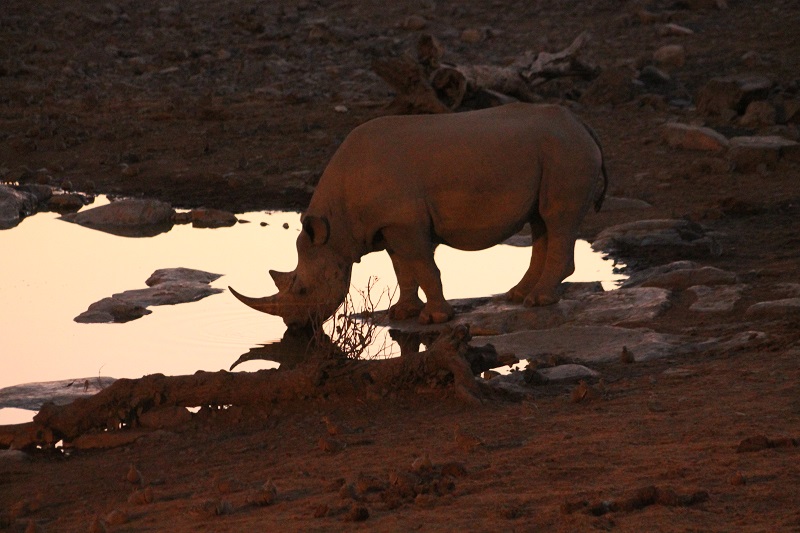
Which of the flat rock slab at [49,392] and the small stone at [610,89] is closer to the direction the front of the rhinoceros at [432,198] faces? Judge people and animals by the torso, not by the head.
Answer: the flat rock slab

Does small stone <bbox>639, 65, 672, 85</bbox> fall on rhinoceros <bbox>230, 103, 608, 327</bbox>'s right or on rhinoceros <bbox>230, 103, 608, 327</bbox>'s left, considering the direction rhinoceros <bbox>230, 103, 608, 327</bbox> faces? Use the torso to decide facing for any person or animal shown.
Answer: on its right

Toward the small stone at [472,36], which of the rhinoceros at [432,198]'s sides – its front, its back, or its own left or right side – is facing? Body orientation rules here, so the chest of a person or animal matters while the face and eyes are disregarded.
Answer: right

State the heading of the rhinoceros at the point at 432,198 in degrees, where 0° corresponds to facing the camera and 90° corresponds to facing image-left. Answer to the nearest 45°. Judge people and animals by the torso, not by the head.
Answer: approximately 90°

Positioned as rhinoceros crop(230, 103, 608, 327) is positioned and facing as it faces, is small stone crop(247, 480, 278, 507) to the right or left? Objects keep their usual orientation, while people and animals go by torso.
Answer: on its left

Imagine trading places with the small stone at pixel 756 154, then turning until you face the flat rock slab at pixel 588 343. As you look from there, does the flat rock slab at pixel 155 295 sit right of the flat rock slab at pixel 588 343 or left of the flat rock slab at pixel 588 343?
right

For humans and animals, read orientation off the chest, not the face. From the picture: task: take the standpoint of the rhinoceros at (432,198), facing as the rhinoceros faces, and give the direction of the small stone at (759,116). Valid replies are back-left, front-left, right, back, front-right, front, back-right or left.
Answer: back-right

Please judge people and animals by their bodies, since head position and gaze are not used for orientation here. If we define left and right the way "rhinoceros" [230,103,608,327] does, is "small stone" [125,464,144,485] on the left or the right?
on its left

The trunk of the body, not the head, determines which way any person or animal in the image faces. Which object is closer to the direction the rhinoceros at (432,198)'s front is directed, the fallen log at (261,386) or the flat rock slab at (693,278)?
the fallen log

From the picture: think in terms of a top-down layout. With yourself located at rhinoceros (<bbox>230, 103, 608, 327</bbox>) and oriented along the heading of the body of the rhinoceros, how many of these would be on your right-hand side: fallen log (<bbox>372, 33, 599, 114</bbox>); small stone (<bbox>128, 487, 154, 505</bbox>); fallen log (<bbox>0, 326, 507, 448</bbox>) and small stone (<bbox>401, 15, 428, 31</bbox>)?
2

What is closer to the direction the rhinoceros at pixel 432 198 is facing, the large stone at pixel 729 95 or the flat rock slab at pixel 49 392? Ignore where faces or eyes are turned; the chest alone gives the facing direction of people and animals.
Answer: the flat rock slab
